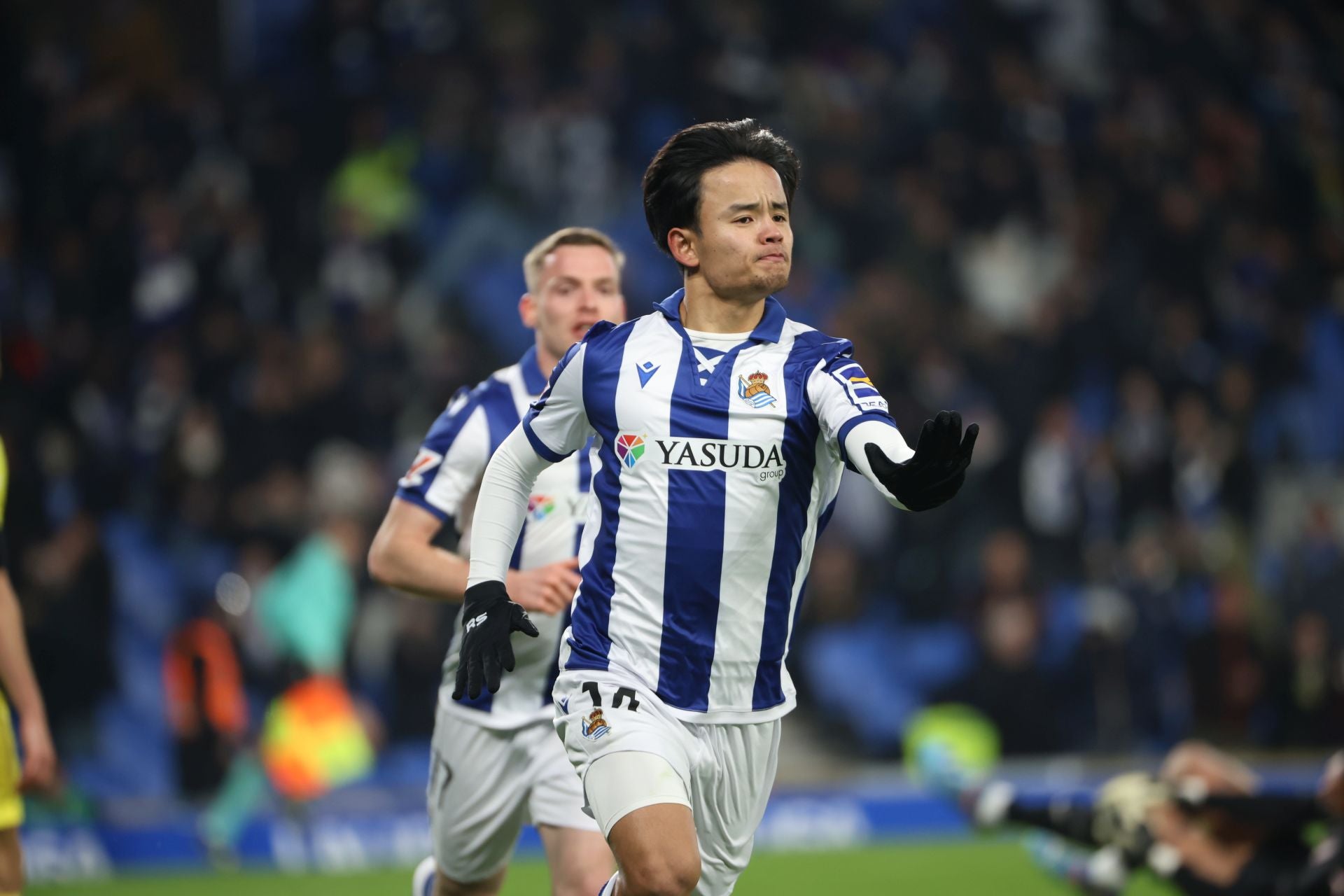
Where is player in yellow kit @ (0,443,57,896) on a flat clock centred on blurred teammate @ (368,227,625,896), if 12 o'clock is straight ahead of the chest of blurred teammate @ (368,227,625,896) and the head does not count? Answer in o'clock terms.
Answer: player in yellow kit @ (0,443,57,896) is roughly at 4 o'clock from blurred teammate @ (368,227,625,896).
